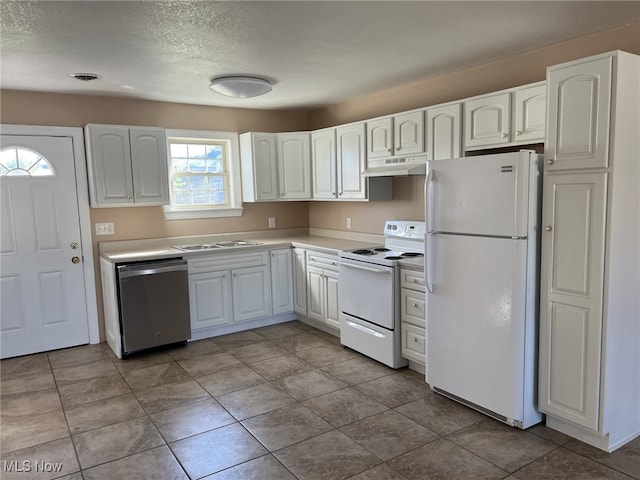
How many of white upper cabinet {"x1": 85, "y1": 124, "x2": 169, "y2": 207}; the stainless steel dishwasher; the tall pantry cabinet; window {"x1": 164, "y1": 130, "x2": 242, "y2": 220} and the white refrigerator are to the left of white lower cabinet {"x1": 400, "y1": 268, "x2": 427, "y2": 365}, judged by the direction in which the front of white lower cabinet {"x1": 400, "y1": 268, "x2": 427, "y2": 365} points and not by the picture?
2

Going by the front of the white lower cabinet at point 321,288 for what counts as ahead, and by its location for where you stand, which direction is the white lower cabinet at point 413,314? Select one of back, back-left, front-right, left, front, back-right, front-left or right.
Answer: left

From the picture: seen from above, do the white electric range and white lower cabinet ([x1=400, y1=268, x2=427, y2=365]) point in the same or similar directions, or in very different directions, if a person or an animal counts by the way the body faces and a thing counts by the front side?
same or similar directions

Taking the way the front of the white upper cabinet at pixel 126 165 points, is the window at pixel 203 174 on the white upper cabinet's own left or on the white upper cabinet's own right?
on the white upper cabinet's own left

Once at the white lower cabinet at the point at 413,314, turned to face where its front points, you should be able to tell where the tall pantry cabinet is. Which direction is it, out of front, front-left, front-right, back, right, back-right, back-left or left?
left

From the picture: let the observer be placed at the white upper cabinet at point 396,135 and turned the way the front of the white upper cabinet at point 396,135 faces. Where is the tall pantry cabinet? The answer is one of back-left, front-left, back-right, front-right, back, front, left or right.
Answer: left

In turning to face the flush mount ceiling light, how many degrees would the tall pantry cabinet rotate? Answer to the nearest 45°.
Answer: approximately 45° to its right

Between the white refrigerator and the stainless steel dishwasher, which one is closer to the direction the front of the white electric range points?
the stainless steel dishwasher

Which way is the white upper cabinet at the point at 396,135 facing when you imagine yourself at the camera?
facing the viewer and to the left of the viewer

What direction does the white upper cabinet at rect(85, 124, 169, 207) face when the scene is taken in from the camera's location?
facing the viewer

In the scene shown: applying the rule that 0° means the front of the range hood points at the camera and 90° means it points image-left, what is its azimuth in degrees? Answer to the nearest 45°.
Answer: approximately 45°

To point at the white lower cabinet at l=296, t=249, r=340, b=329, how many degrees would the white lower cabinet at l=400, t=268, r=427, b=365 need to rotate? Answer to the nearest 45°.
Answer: approximately 90° to its right

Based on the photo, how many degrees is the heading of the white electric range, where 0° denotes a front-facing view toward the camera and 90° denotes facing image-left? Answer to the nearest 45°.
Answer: approximately 45°

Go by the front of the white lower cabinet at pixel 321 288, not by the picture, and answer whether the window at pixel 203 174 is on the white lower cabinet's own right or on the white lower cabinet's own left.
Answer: on the white lower cabinet's own right

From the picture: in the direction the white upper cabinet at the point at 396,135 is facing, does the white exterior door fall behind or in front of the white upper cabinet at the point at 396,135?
in front

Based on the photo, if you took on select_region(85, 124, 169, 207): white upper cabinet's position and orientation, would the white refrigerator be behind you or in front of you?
in front
